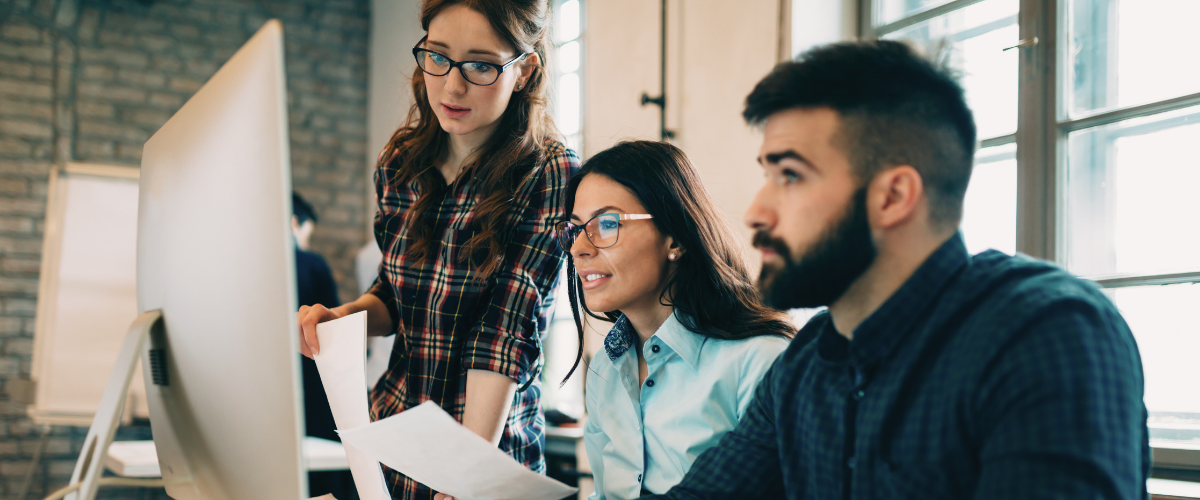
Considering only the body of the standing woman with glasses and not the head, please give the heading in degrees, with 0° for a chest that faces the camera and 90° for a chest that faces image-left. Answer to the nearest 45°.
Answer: approximately 45°

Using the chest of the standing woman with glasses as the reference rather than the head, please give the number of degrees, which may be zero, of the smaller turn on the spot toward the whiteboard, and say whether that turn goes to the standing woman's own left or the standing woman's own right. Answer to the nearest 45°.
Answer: approximately 90° to the standing woman's own right

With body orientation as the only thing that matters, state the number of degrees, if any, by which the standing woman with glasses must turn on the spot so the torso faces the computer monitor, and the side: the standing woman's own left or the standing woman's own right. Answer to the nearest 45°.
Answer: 0° — they already face it

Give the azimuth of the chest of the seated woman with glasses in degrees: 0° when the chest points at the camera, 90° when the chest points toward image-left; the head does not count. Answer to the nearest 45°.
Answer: approximately 45°

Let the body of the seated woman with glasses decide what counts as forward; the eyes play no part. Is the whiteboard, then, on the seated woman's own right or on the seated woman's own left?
on the seated woman's own right
